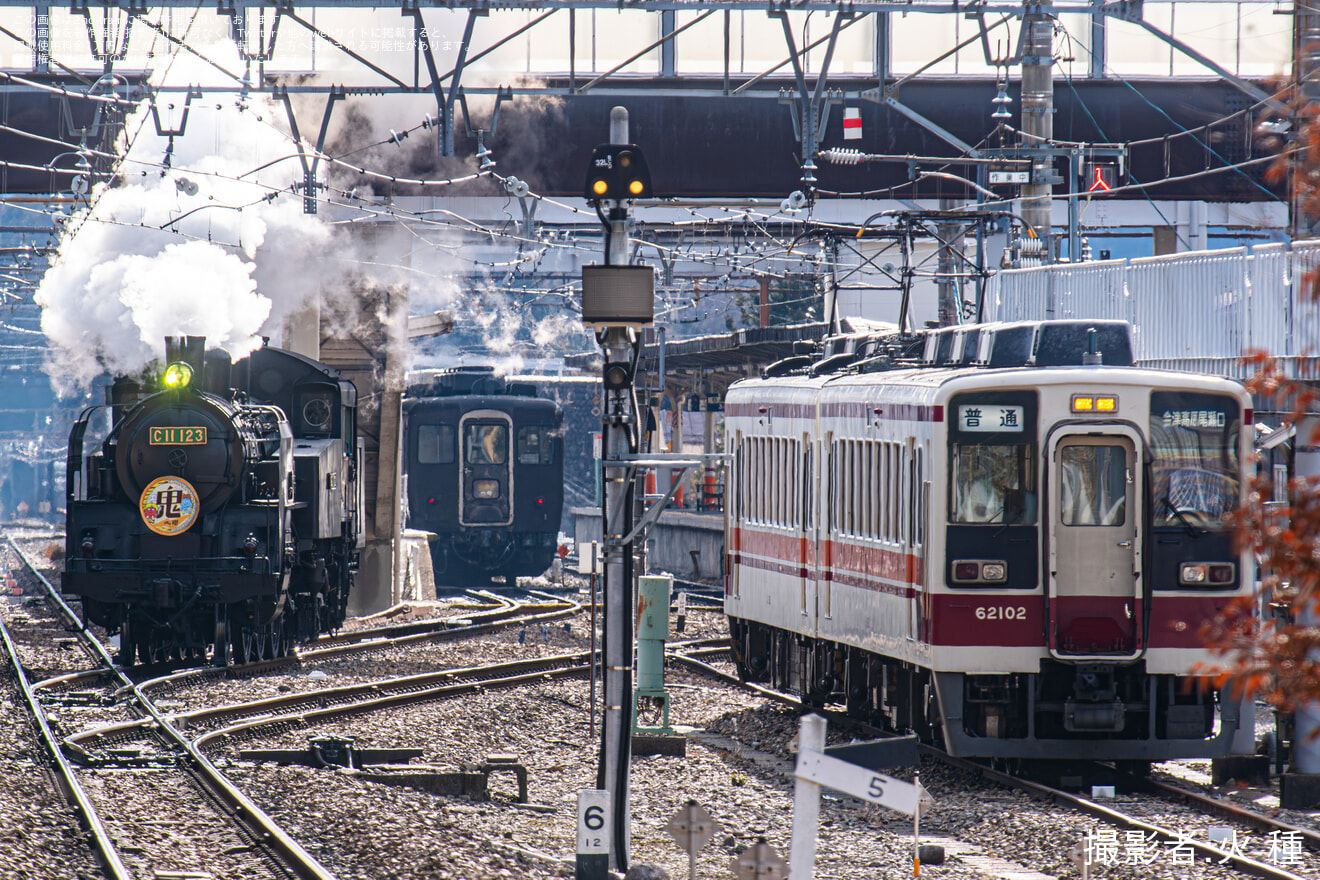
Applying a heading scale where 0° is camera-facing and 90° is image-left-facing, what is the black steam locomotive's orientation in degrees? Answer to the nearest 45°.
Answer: approximately 0°

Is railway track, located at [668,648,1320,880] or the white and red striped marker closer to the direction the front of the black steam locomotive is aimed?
the railway track

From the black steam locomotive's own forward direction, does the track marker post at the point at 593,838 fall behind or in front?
in front

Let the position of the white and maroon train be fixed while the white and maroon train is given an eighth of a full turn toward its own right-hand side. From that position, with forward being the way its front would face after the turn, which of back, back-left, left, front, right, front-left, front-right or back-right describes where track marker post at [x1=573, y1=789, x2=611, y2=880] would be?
front

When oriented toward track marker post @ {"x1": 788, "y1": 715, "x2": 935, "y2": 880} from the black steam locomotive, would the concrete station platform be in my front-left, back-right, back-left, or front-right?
back-left

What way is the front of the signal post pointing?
toward the camera

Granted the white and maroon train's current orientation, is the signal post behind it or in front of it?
in front

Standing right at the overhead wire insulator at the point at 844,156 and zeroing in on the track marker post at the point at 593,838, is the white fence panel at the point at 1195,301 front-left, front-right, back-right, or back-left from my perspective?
front-left

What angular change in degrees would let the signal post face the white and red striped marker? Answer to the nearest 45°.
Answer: approximately 180°

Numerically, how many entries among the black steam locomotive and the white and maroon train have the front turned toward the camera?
2

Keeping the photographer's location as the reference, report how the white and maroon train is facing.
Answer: facing the viewer

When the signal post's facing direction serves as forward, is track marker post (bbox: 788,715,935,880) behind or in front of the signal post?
in front
